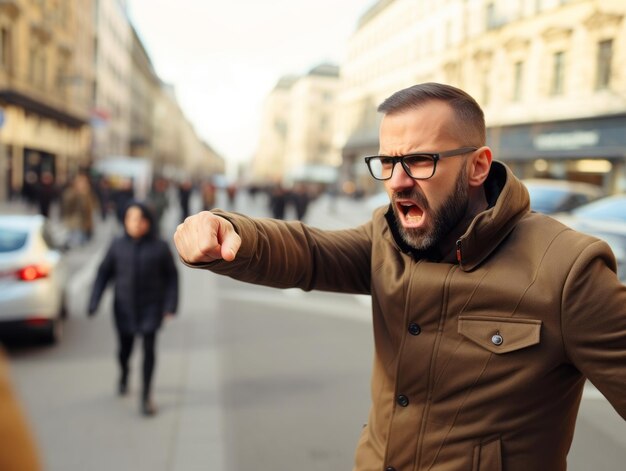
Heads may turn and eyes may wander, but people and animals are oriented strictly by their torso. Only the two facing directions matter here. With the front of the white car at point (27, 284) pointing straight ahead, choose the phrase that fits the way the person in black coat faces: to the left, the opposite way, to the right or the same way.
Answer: the opposite way

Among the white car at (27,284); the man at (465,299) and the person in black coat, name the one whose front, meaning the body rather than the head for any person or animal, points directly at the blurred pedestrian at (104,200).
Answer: the white car

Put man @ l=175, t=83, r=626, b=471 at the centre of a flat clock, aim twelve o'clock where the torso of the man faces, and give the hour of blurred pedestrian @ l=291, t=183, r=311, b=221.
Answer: The blurred pedestrian is roughly at 4 o'clock from the man.

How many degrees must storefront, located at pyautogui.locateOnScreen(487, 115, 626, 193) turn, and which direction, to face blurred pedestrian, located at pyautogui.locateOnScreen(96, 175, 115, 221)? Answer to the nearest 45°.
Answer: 0° — it already faces them

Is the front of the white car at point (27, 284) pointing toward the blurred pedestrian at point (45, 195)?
yes

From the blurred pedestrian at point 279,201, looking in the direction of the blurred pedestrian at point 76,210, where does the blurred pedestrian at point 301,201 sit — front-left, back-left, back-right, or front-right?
back-left

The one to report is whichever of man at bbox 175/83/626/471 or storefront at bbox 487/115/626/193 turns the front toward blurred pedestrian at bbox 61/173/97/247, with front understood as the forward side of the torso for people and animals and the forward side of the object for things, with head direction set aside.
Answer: the storefront

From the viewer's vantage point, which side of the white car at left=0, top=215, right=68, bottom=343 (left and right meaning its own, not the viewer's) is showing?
back

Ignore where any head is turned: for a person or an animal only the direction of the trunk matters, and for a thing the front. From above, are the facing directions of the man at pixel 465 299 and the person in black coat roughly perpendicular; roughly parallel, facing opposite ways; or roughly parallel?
roughly perpendicular

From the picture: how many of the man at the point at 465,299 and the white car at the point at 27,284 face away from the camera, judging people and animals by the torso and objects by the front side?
1

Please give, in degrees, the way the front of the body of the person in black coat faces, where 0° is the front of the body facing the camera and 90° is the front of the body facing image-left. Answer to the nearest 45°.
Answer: approximately 0°
